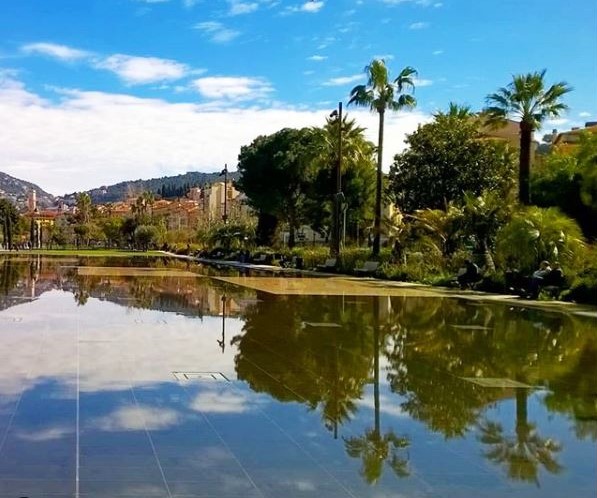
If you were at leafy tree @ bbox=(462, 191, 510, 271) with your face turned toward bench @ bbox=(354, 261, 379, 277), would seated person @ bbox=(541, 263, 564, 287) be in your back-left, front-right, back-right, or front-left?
back-left
